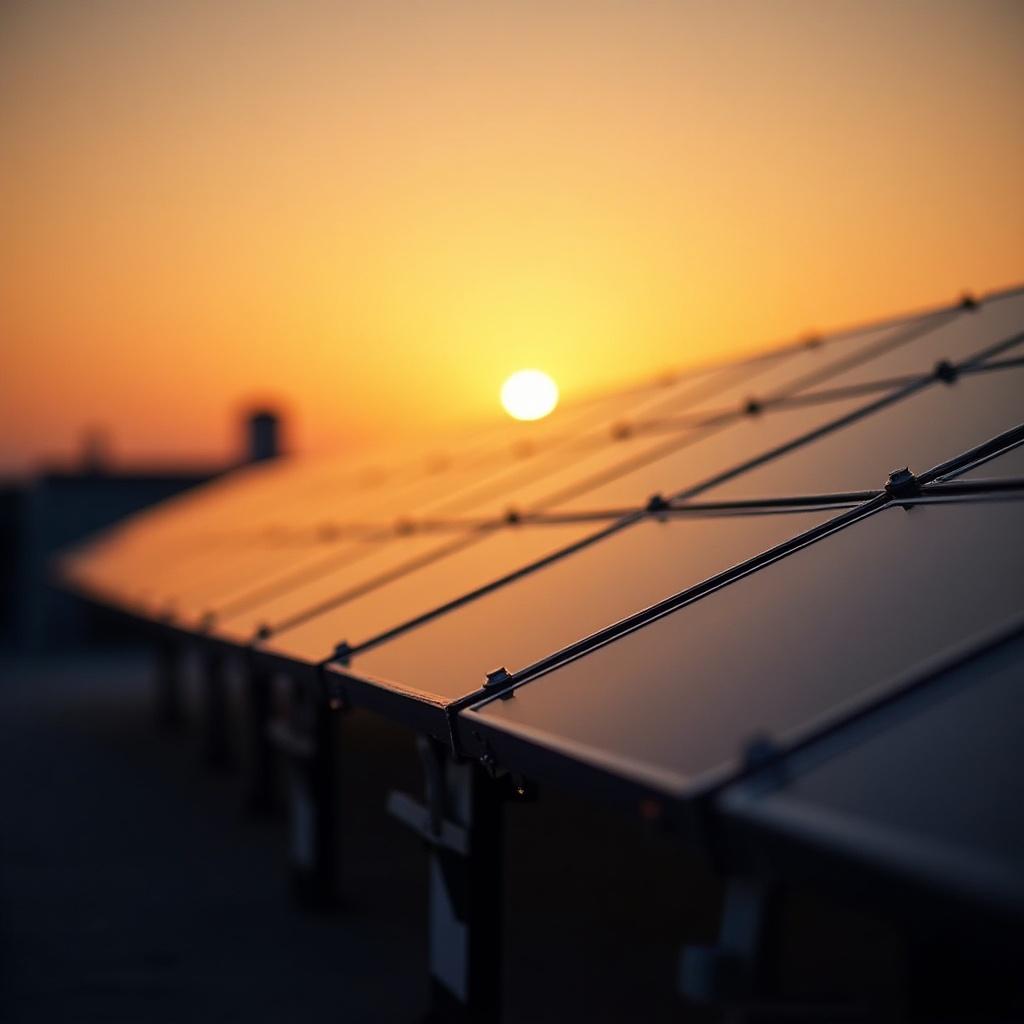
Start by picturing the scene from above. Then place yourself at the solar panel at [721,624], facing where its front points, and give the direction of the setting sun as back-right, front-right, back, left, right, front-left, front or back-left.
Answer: back-right

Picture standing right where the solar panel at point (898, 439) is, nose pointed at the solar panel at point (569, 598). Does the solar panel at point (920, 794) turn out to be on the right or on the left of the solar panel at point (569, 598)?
left

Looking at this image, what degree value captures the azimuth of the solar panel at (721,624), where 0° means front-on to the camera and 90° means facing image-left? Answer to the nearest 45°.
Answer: approximately 45°

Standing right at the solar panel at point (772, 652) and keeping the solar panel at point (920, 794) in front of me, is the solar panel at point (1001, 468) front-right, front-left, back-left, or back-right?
back-left

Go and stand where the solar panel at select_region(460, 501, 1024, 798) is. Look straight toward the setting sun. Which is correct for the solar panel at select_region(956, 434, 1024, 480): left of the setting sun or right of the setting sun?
right
